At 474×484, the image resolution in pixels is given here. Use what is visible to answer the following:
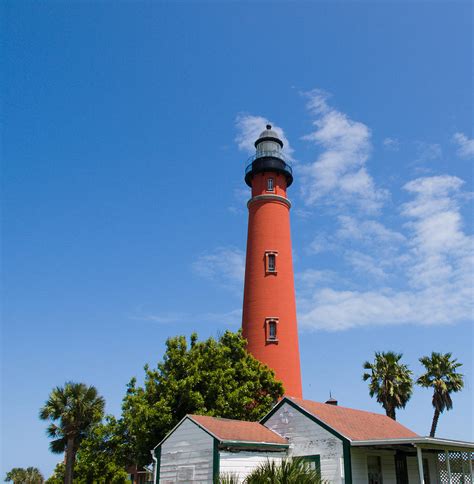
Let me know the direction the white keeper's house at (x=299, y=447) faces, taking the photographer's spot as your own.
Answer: facing the viewer and to the right of the viewer

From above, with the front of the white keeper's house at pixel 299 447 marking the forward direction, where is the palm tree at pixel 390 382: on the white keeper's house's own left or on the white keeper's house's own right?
on the white keeper's house's own left

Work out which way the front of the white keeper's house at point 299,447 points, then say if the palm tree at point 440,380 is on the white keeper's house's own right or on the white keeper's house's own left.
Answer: on the white keeper's house's own left

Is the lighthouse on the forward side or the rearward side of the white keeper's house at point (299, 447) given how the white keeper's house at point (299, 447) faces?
on the rearward side
